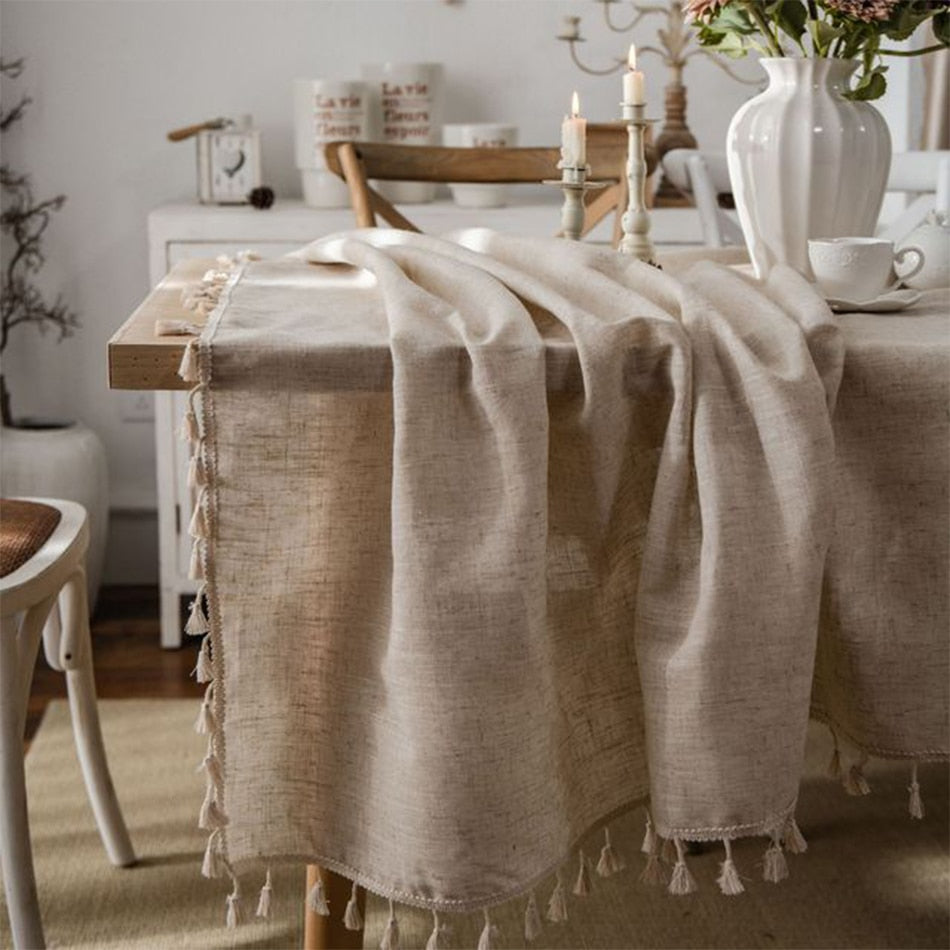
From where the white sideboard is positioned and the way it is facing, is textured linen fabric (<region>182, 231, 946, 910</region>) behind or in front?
in front

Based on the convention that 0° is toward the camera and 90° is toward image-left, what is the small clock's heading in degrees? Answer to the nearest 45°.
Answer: approximately 0°

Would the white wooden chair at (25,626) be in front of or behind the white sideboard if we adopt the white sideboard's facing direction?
in front

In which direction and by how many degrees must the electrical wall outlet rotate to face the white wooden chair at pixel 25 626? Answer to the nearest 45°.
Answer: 0° — it already faces it

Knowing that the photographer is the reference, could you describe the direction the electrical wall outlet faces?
facing the viewer

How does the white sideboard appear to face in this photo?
toward the camera

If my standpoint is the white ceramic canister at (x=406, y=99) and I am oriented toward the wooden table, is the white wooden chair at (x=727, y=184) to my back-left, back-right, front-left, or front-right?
front-left

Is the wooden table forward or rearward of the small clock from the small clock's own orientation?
forward
